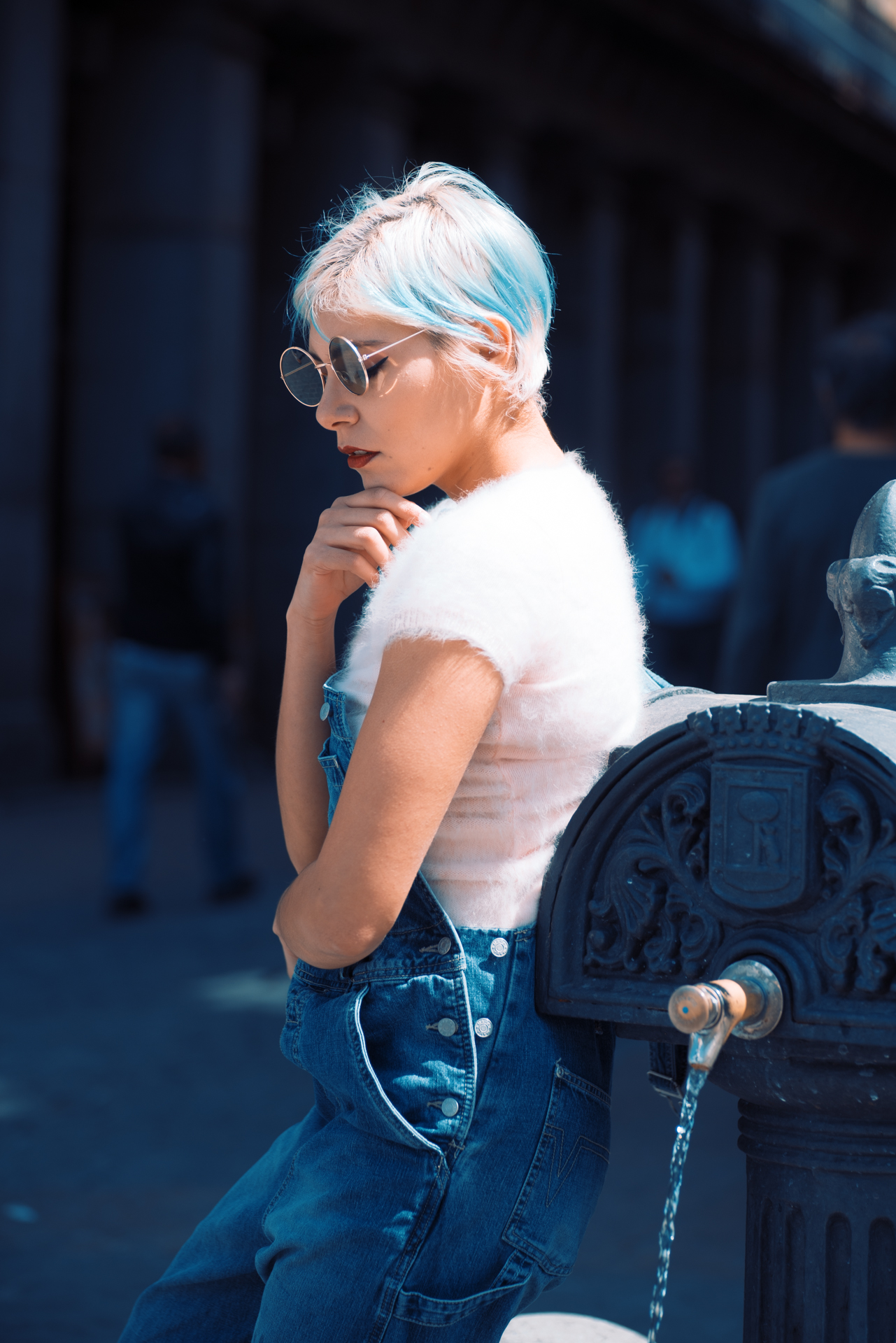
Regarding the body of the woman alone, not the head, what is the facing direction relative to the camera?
to the viewer's left

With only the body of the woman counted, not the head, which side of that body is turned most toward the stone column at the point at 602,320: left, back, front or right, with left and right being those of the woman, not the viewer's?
right

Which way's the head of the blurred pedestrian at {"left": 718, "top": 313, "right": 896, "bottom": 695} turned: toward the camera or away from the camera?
away from the camera

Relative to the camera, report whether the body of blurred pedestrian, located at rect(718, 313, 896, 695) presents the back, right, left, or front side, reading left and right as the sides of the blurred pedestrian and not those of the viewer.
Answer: back

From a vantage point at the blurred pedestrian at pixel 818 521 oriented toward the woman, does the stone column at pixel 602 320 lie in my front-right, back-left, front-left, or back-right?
back-right

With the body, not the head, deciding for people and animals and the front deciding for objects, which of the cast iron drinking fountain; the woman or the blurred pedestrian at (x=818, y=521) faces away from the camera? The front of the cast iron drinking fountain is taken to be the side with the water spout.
the blurred pedestrian

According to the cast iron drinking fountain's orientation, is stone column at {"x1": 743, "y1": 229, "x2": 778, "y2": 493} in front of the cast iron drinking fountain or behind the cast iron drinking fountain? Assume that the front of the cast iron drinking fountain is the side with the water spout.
behind

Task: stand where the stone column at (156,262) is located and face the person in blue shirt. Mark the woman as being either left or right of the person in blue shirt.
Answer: right

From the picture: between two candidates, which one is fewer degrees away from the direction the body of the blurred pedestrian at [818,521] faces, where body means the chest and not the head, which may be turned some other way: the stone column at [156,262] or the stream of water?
the stone column

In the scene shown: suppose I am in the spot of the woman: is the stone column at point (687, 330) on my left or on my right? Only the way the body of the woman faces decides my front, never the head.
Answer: on my right

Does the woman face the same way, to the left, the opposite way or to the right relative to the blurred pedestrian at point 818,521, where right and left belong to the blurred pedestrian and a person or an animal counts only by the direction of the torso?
to the left
